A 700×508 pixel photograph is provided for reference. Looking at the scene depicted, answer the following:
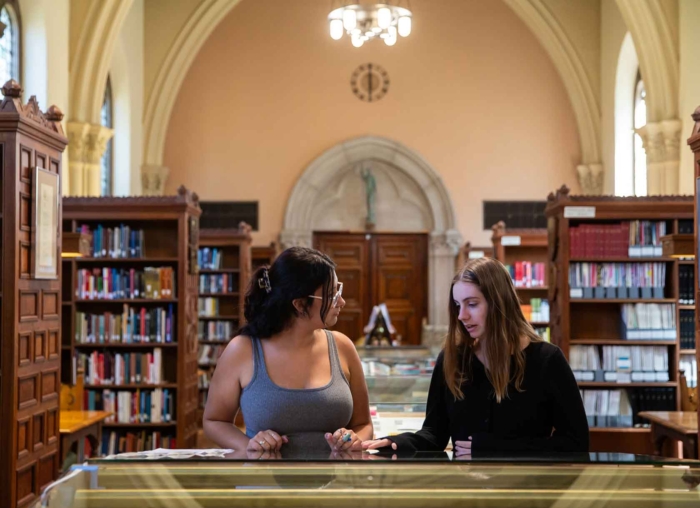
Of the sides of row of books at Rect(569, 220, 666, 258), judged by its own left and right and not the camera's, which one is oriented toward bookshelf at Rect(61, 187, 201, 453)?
right

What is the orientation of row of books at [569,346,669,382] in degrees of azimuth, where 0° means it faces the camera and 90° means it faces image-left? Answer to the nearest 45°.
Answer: approximately 0°

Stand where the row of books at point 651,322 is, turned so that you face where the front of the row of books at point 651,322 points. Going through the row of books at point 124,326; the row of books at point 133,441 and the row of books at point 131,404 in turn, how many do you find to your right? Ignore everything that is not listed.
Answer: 3

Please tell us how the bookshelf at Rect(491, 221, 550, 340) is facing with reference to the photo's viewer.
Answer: facing the viewer

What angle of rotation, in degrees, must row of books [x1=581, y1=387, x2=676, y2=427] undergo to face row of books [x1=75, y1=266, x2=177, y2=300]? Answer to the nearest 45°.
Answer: approximately 90° to its right

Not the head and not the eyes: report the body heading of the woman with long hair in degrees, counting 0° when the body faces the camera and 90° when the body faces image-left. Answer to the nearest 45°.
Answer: approximately 45°

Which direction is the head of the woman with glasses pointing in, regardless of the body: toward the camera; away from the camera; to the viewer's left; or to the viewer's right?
to the viewer's right

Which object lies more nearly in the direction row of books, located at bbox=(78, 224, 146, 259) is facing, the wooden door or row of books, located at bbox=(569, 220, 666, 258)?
the row of books

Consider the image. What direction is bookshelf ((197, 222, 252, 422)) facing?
toward the camera

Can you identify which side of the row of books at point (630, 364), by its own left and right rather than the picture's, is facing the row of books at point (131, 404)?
right

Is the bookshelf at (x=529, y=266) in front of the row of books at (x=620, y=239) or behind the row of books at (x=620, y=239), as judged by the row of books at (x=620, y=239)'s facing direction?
behind

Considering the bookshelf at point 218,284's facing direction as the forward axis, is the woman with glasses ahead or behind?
ahead

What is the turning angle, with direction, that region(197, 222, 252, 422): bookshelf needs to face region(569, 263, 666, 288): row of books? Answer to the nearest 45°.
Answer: approximately 45° to its left

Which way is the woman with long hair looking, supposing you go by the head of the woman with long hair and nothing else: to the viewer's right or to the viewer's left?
to the viewer's left

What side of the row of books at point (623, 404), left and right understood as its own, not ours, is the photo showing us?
front
